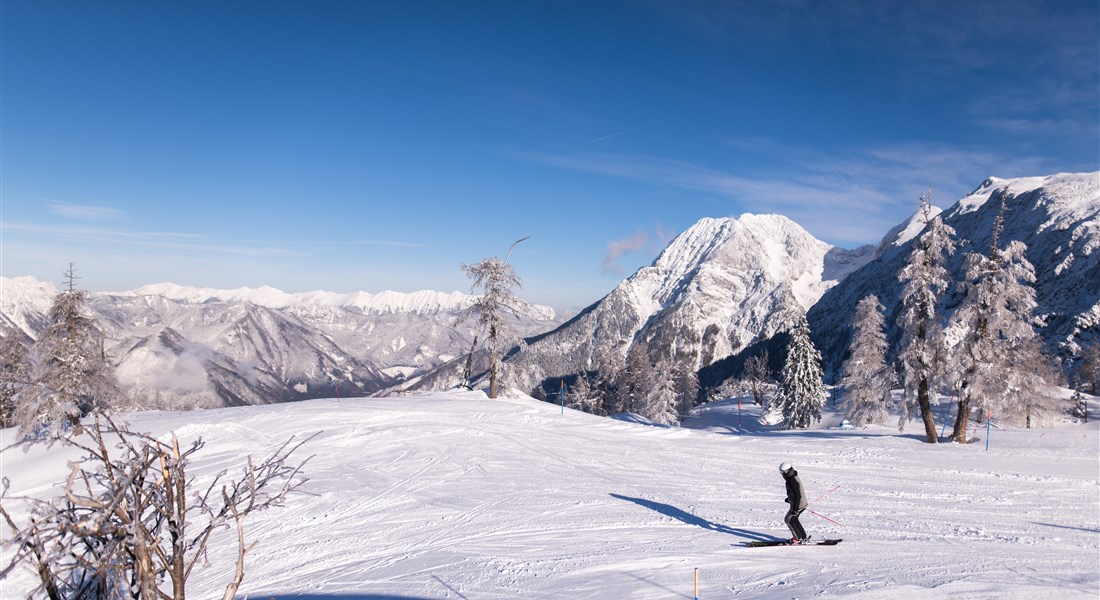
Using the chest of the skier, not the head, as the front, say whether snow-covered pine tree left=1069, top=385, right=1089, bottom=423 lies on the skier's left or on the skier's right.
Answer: on the skier's right

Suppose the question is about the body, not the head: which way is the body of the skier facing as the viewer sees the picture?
to the viewer's left

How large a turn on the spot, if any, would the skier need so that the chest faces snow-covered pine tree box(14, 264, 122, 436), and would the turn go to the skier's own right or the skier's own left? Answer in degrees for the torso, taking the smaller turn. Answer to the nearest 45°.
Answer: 0° — they already face it

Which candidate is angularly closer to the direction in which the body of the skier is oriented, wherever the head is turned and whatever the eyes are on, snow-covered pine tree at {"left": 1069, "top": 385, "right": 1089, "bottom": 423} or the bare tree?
the bare tree
